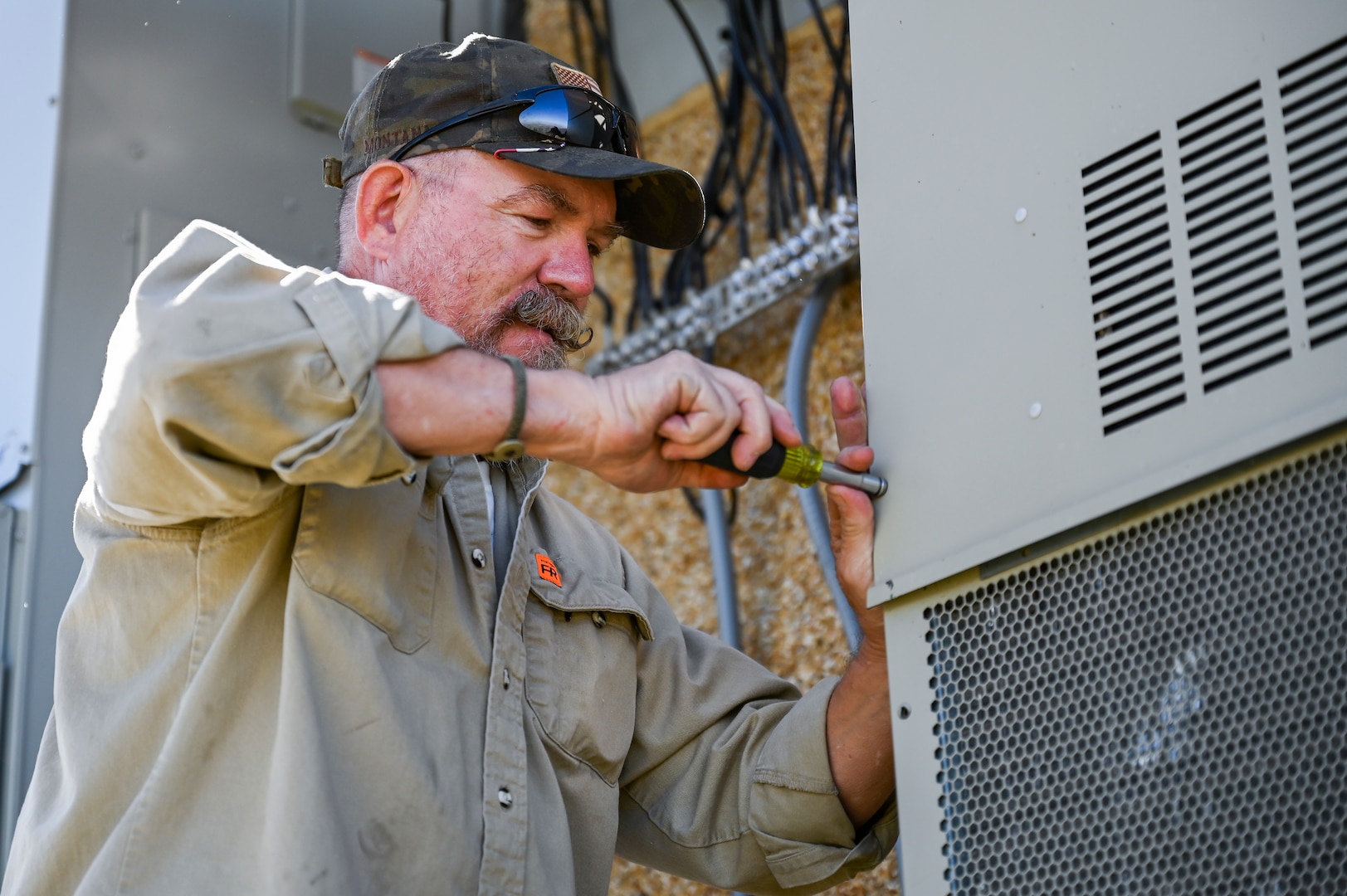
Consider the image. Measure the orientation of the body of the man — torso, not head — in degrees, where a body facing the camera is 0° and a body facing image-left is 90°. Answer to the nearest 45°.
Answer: approximately 315°

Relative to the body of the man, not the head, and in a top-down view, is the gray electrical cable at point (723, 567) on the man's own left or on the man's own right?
on the man's own left

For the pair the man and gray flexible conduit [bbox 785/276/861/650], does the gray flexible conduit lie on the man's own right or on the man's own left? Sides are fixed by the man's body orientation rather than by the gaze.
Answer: on the man's own left
